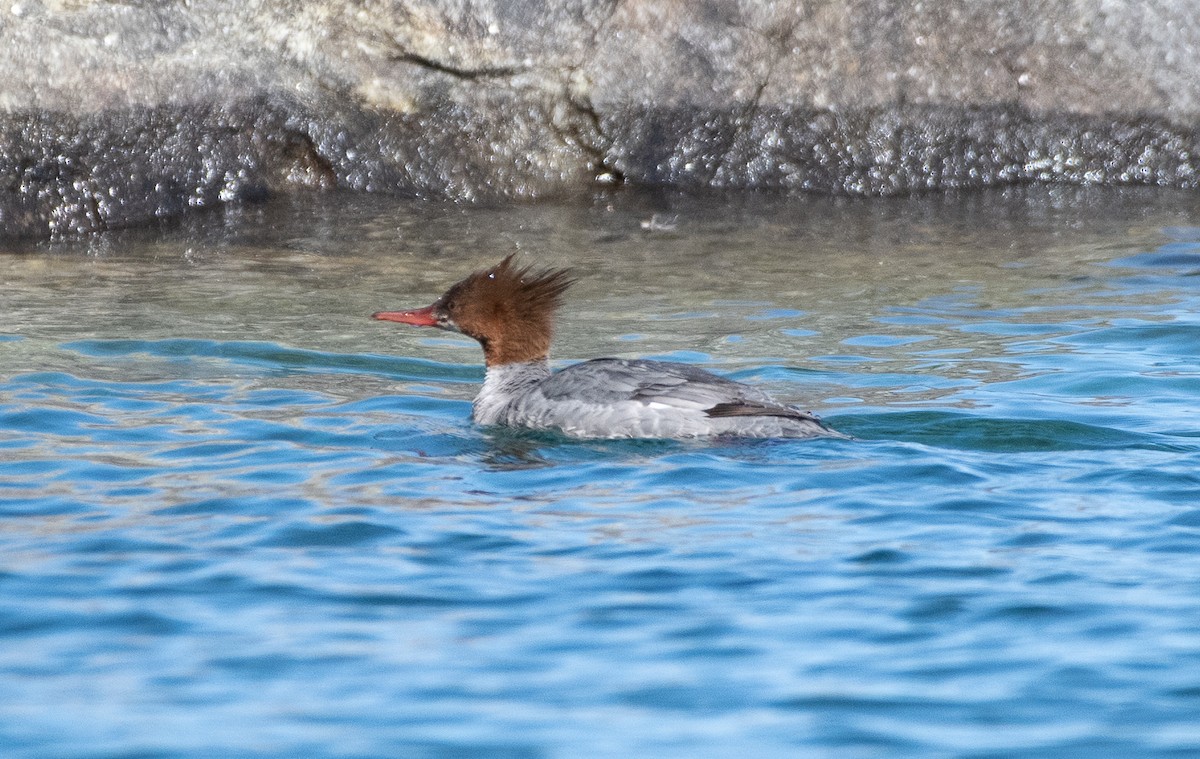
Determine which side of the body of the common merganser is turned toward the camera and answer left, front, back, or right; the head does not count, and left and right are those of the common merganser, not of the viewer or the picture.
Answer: left
